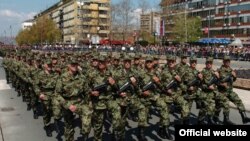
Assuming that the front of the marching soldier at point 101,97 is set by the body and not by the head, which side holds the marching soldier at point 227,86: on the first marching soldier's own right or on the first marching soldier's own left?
on the first marching soldier's own left

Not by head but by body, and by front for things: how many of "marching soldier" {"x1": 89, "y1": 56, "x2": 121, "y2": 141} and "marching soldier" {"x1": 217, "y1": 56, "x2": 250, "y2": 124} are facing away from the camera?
0

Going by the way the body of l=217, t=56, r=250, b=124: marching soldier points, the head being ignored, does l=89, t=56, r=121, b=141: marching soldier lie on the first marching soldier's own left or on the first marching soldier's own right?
on the first marching soldier's own right
